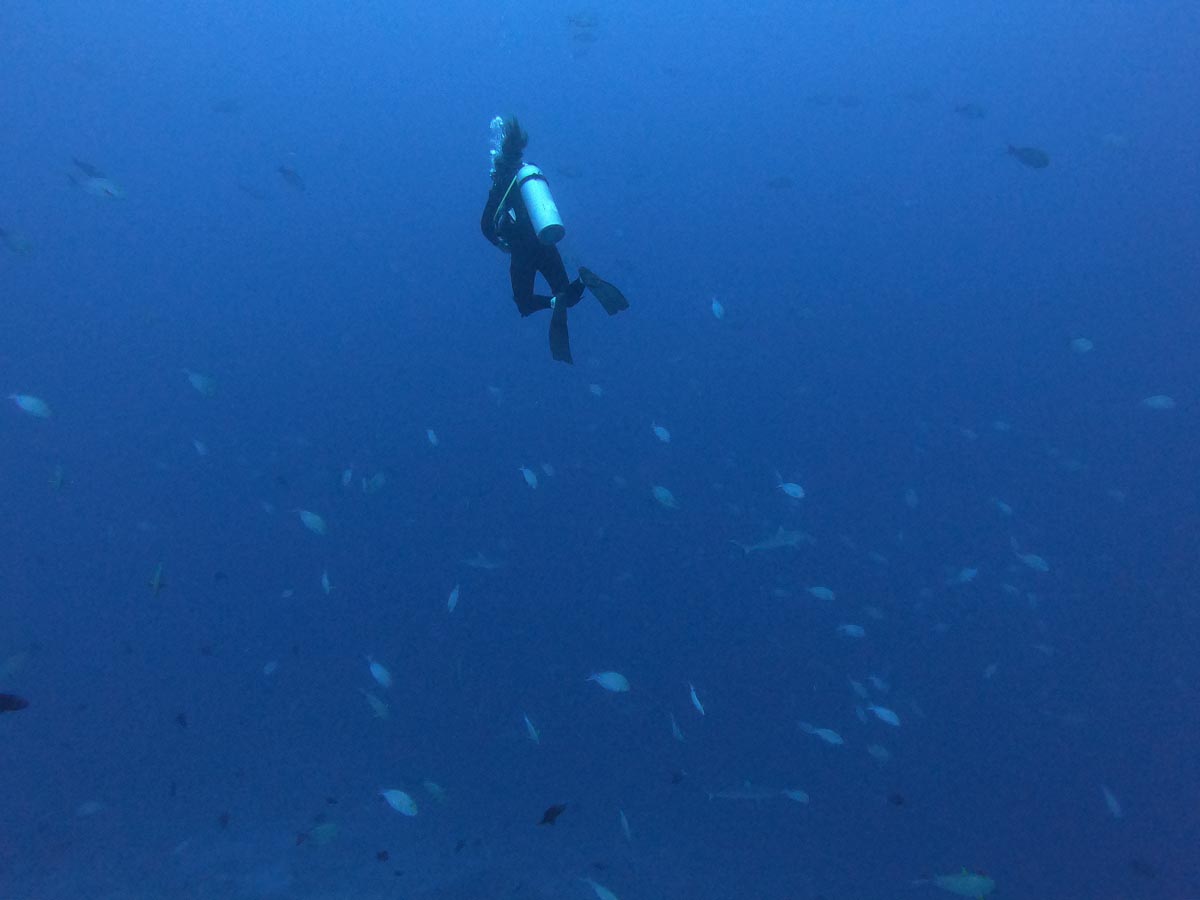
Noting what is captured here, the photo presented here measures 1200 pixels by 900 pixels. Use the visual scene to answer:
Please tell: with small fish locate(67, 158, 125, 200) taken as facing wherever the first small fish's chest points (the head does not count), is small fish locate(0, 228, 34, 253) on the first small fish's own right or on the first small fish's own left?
on the first small fish's own left

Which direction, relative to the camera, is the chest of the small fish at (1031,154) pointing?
to the viewer's right
